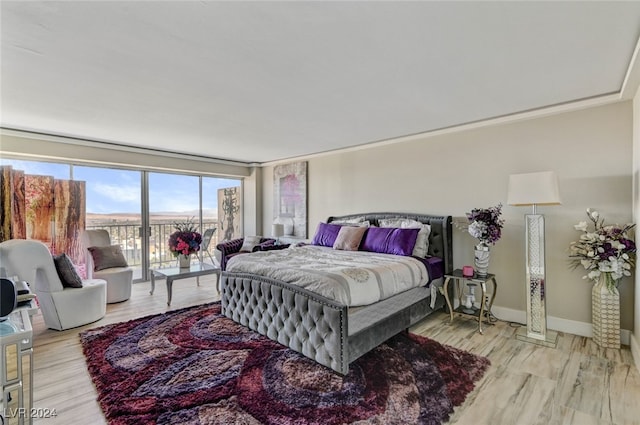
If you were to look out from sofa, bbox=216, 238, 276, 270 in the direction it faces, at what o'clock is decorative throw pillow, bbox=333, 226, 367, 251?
The decorative throw pillow is roughly at 9 o'clock from the sofa.

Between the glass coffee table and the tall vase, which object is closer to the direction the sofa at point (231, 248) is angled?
the glass coffee table

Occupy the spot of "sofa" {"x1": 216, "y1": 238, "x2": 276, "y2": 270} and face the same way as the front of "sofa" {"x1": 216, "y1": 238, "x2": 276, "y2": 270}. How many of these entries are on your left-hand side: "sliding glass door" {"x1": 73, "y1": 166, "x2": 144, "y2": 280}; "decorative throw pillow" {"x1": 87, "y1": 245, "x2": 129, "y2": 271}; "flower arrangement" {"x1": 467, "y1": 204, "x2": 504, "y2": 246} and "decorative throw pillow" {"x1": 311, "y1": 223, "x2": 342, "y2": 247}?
2

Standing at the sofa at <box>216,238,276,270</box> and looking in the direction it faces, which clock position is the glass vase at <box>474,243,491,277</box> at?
The glass vase is roughly at 9 o'clock from the sofa.

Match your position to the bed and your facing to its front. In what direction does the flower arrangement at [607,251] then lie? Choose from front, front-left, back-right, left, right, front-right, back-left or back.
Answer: back-left

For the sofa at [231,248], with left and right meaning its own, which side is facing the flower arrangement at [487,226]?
left

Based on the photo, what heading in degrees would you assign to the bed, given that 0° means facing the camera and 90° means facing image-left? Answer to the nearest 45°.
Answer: approximately 45°

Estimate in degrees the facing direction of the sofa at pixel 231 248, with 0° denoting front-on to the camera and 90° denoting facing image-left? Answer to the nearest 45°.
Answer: approximately 45°

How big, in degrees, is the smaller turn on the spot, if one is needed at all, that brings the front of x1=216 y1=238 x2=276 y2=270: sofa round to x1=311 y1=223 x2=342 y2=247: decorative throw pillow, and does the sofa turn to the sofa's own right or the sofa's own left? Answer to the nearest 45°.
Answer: approximately 90° to the sofa's own left

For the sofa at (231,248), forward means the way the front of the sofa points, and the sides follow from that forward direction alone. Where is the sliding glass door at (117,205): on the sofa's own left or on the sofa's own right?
on the sofa's own right

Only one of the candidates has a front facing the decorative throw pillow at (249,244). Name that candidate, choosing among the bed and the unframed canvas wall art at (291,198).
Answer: the unframed canvas wall art

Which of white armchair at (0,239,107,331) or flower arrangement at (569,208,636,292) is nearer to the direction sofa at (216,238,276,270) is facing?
the white armchair
